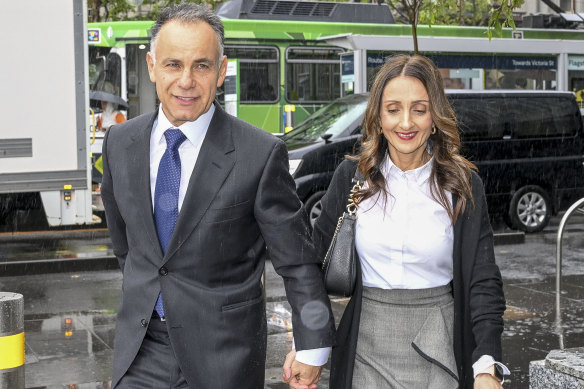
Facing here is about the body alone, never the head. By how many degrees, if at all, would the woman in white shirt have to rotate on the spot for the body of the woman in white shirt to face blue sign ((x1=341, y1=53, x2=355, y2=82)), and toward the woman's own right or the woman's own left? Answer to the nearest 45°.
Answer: approximately 180°

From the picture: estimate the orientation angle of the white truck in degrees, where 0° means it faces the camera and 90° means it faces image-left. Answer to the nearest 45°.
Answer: approximately 90°

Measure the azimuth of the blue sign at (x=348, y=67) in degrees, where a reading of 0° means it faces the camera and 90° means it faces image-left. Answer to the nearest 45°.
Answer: approximately 0°

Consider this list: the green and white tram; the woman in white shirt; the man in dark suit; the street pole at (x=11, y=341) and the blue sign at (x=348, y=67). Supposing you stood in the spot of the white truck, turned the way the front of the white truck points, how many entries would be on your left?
3

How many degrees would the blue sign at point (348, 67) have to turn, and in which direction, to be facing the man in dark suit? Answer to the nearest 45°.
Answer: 0° — it already faces them

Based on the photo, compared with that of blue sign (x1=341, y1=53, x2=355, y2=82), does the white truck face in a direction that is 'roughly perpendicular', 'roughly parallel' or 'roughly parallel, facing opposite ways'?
roughly perpendicular

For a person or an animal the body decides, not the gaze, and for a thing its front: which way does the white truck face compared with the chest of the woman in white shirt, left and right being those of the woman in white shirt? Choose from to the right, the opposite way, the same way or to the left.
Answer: to the right

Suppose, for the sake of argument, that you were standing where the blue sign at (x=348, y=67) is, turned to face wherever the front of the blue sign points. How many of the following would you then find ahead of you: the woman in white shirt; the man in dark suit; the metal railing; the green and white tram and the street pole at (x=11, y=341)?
4

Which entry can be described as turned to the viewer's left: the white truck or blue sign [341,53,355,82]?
the white truck

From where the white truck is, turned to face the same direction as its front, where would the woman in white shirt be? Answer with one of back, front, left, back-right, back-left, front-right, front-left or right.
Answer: left

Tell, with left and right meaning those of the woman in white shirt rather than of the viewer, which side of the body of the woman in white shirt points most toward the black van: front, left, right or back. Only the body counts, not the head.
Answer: back
